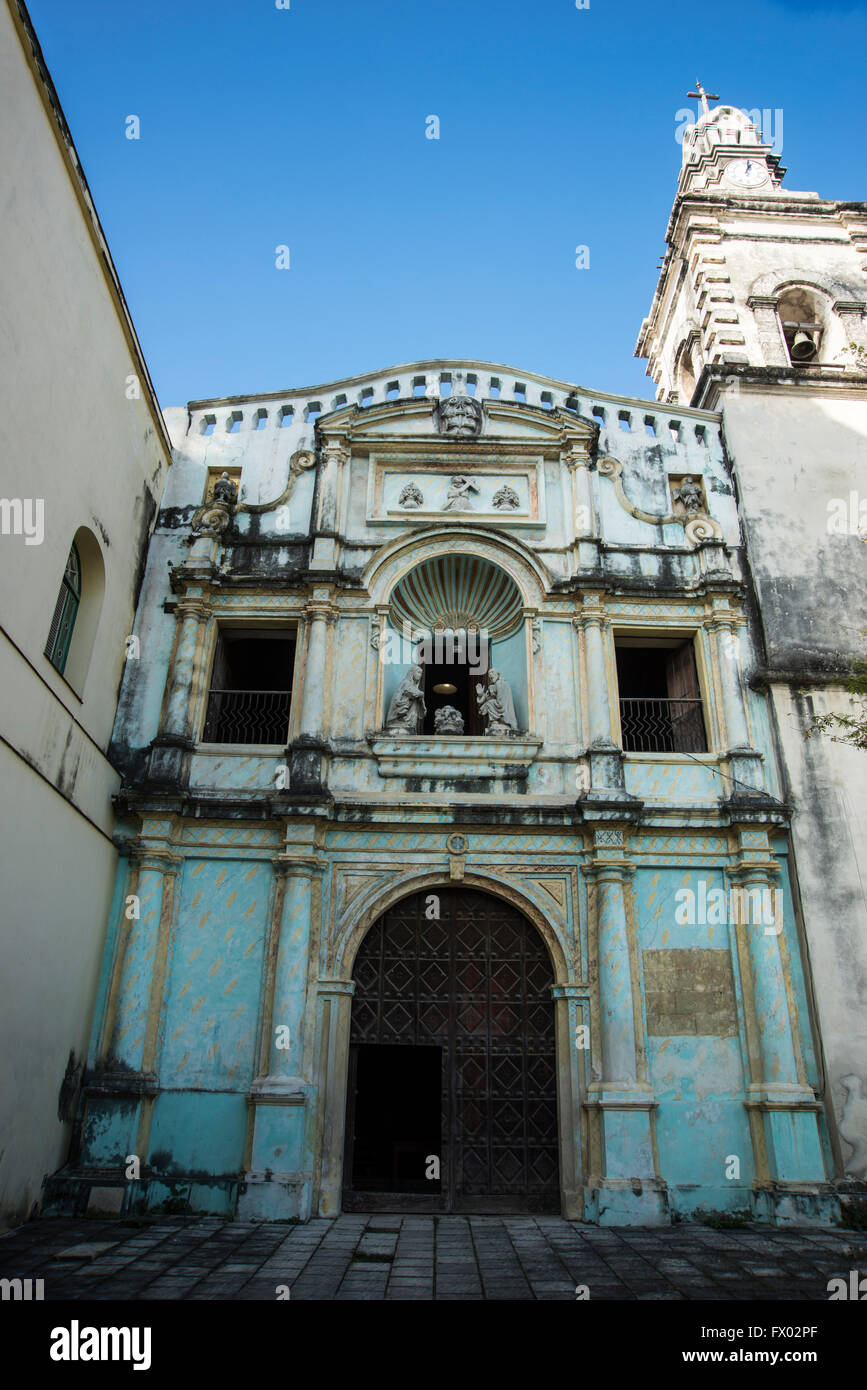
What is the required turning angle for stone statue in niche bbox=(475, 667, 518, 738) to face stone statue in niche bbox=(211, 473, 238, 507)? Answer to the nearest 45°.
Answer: approximately 45° to its right

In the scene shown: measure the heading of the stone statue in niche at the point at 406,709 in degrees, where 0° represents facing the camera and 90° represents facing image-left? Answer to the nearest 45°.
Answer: approximately 315°

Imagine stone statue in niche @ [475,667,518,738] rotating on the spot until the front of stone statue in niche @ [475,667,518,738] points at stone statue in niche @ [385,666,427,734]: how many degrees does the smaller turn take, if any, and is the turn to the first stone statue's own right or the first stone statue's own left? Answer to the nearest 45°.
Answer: approximately 45° to the first stone statue's own right

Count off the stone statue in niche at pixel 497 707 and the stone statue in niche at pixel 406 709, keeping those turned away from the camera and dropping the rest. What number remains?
0

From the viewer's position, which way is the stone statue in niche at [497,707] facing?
facing the viewer and to the left of the viewer

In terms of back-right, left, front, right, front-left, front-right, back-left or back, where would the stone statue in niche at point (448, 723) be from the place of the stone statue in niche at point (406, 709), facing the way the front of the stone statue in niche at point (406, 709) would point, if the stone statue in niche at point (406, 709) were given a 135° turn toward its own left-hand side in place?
right

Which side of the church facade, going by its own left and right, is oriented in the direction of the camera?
front
